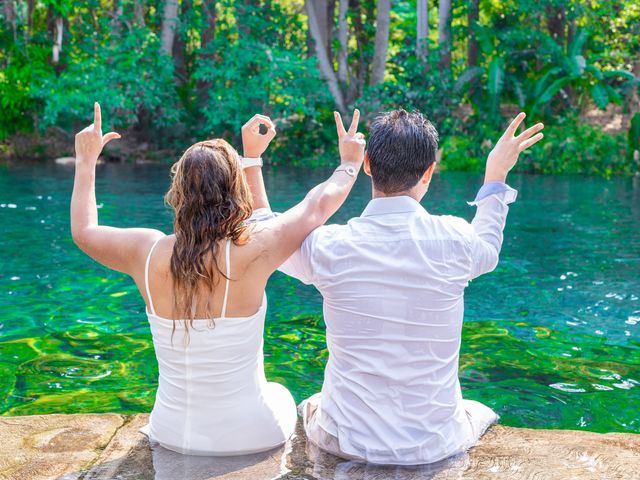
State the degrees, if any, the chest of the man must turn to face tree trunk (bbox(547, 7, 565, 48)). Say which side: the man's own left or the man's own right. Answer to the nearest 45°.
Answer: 0° — they already face it

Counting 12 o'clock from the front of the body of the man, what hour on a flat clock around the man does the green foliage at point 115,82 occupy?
The green foliage is roughly at 11 o'clock from the man.

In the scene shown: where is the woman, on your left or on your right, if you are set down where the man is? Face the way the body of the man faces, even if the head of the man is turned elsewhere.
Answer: on your left

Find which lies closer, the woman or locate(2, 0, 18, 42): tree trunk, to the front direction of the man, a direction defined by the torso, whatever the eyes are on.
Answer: the tree trunk

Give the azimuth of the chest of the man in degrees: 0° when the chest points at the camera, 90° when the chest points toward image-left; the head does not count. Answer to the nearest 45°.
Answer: approximately 180°

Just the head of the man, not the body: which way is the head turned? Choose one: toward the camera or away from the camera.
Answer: away from the camera

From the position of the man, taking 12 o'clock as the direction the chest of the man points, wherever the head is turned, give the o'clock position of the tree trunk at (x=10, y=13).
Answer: The tree trunk is roughly at 11 o'clock from the man.

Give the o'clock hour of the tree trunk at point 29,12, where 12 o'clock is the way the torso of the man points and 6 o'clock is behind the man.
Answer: The tree trunk is roughly at 11 o'clock from the man.
